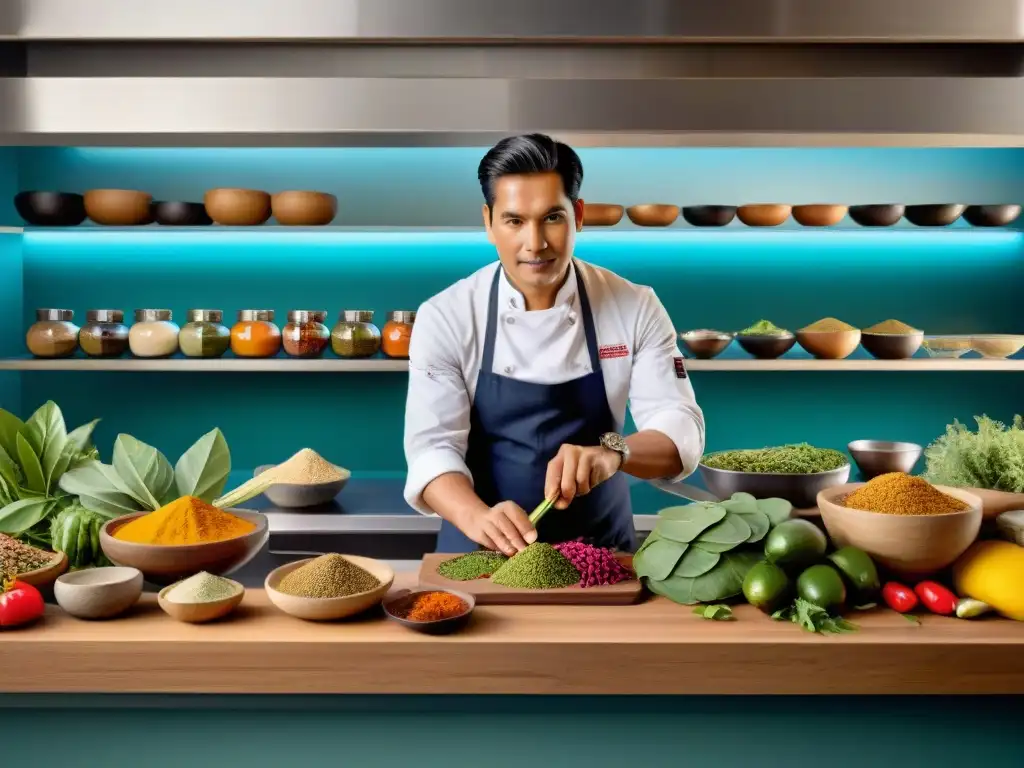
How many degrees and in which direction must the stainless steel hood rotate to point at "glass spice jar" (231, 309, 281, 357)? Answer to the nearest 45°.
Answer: approximately 90° to its right

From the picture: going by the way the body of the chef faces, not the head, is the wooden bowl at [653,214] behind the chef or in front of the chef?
behind

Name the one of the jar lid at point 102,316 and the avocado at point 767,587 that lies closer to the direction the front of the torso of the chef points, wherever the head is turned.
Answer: the avocado

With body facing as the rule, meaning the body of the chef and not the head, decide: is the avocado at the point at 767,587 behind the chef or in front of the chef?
in front

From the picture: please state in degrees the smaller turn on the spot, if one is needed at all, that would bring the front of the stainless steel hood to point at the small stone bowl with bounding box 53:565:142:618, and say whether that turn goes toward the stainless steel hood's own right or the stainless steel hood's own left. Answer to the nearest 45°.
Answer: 0° — it already faces it

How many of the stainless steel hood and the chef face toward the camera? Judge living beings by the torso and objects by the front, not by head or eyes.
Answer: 2

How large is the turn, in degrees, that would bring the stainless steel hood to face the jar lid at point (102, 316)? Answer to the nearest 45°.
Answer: approximately 90° to its right

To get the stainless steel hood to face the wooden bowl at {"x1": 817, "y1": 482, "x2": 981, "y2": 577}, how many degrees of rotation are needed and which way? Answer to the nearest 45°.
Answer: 0° — it already faces it

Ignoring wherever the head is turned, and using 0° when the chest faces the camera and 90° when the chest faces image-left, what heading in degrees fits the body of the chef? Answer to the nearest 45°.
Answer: approximately 0°
